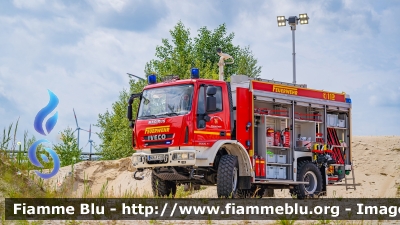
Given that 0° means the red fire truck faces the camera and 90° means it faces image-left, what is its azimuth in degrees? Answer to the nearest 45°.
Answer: approximately 45°

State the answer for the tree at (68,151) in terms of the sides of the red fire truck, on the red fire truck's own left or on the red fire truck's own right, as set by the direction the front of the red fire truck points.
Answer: on the red fire truck's own right
